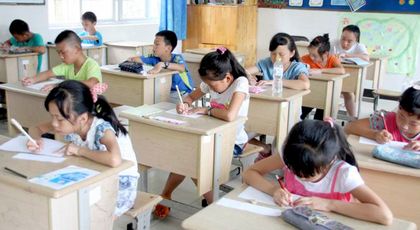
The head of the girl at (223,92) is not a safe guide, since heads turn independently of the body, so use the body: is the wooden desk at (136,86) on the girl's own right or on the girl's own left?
on the girl's own right

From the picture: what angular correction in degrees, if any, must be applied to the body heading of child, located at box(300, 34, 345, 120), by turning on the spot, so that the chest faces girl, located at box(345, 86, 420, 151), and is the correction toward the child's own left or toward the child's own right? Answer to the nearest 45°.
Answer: approximately 45° to the child's own left

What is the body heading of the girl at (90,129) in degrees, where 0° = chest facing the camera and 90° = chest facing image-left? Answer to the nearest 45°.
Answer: approximately 45°

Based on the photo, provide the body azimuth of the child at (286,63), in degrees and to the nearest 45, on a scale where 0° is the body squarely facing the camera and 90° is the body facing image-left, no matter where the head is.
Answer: approximately 45°

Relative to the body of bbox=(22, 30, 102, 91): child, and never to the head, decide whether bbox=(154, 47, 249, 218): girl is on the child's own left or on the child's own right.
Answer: on the child's own left

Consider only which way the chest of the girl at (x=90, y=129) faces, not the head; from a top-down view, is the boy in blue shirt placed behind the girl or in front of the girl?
behind

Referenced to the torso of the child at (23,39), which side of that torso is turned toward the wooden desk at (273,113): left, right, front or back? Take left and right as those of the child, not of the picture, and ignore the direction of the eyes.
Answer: left
